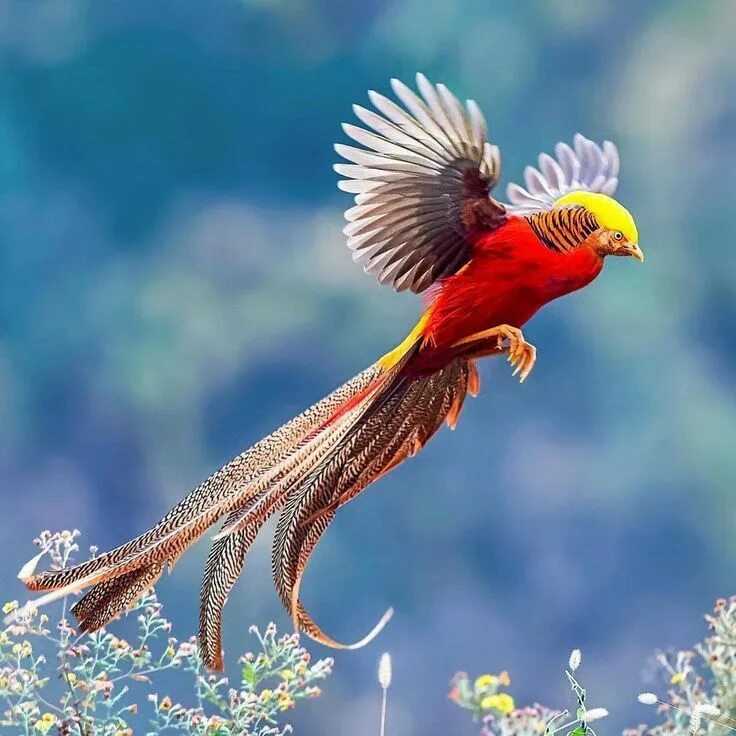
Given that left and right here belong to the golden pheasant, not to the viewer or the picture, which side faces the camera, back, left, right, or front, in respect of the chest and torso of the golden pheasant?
right
